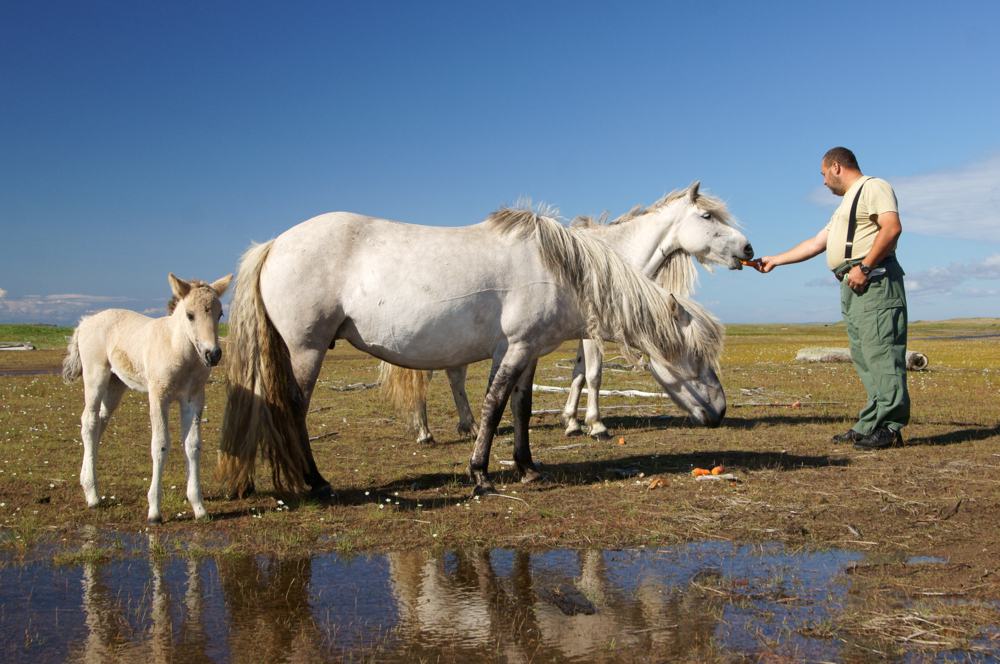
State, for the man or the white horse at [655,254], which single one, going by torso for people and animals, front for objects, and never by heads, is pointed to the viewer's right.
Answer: the white horse

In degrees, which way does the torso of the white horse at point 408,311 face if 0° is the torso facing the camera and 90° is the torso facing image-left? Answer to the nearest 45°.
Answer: approximately 270°

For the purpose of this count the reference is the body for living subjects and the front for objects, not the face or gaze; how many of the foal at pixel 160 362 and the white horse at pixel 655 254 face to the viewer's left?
0

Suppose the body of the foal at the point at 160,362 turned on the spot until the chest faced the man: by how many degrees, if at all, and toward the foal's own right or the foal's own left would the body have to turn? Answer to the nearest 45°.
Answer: approximately 45° to the foal's own left

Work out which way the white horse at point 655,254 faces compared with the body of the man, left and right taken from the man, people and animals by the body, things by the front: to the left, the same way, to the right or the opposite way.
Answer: the opposite way

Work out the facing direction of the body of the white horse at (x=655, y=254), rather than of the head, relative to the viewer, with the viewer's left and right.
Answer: facing to the right of the viewer

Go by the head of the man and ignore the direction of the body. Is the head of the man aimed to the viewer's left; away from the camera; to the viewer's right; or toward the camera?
to the viewer's left

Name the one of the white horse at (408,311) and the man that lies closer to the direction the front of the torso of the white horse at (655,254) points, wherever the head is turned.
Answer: the man

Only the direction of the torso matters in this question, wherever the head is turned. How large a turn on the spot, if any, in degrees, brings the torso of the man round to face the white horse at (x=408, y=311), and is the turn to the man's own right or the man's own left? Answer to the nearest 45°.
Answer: approximately 45° to the man's own left

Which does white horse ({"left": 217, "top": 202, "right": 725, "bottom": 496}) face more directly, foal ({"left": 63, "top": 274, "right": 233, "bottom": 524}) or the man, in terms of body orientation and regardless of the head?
the man

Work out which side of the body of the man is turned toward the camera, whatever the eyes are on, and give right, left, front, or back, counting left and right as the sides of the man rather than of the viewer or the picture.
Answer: left
